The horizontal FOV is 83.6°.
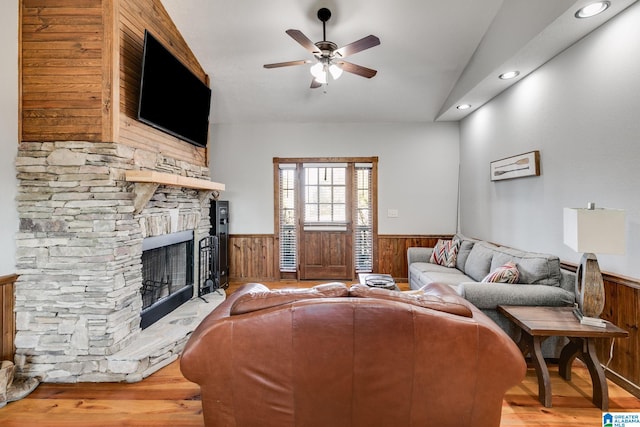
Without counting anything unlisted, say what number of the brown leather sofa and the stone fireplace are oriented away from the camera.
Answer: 1

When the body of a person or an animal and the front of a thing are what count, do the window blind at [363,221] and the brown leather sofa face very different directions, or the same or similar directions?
very different directions

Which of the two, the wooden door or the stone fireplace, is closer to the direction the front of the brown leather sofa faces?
the wooden door

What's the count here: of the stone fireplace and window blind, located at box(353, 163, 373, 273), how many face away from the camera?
0

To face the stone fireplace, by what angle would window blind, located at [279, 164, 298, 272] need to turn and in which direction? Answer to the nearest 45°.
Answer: approximately 45° to its right

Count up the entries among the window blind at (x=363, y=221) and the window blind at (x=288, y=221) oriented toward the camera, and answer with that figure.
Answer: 2

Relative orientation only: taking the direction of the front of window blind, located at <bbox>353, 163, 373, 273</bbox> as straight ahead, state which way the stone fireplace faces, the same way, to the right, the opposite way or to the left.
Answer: to the left

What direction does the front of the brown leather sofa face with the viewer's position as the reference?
facing away from the viewer

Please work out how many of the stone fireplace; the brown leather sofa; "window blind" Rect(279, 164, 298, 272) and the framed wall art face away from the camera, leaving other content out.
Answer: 1

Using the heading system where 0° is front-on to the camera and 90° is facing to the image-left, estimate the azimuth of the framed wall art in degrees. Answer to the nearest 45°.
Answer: approximately 45°

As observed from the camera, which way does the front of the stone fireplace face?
facing the viewer and to the right of the viewer
